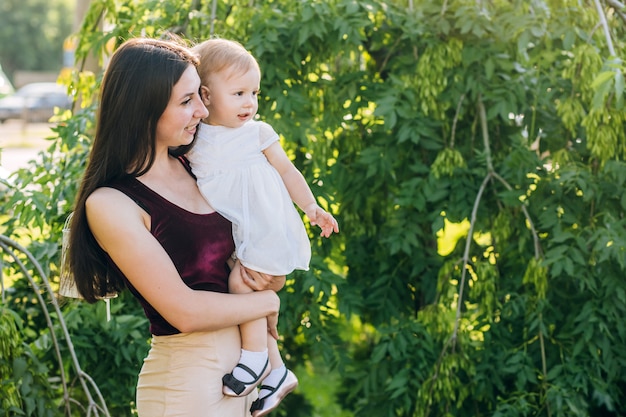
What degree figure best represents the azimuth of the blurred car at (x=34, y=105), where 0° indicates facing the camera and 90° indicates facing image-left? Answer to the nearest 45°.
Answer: approximately 90°

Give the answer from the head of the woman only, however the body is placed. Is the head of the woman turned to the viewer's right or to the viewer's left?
to the viewer's right

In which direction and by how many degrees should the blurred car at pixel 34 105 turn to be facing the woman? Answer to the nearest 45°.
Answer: approximately 90° to its left
